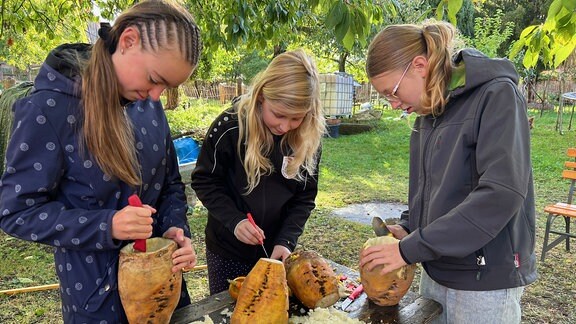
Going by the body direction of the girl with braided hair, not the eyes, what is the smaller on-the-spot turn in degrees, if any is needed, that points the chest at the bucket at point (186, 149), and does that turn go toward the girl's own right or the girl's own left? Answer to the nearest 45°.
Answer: approximately 135° to the girl's own left

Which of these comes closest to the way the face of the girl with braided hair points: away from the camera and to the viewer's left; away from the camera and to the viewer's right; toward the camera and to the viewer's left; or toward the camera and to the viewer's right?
toward the camera and to the viewer's right

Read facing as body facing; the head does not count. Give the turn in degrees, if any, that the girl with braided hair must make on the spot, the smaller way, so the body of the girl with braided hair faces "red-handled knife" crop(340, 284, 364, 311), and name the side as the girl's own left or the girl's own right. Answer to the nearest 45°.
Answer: approximately 45° to the girl's own left

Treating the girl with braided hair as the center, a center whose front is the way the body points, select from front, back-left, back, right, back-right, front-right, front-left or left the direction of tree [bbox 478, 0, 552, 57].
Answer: left

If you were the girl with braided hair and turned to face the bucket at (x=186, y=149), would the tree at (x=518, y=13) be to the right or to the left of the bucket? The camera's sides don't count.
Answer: right

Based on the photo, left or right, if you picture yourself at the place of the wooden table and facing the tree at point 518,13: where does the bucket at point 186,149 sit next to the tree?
left

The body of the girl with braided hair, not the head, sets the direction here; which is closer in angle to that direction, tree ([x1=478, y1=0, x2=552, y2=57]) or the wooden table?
the wooden table

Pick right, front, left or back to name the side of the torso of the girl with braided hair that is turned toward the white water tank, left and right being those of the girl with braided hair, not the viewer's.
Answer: left

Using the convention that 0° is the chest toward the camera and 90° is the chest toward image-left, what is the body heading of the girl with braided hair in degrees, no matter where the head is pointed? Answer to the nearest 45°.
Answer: approximately 315°
